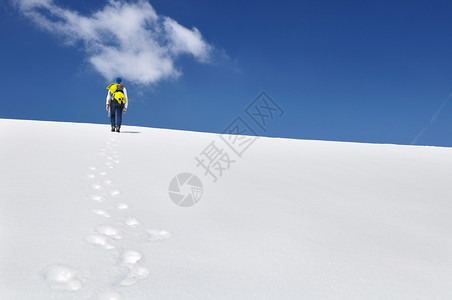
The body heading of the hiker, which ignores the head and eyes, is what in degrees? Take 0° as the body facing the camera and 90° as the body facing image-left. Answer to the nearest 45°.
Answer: approximately 180°
